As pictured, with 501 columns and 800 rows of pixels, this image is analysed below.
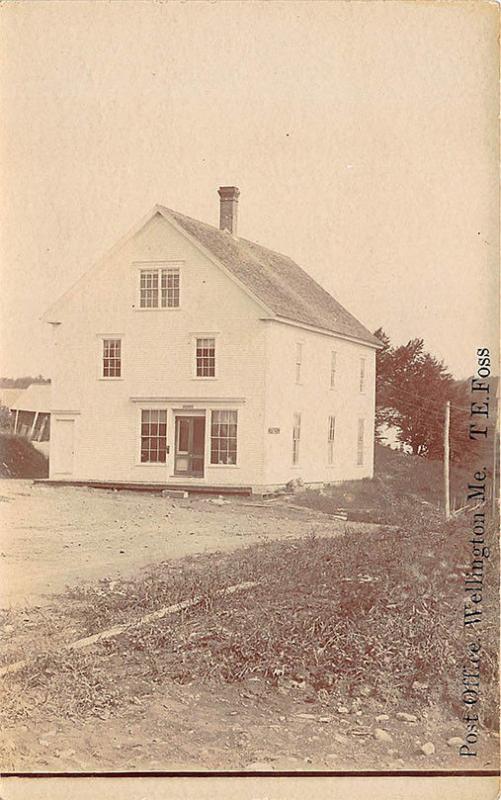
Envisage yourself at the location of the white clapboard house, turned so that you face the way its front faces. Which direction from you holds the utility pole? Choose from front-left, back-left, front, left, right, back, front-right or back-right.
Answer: back-left

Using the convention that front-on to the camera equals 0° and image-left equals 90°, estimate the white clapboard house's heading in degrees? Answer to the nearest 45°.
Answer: approximately 45°
